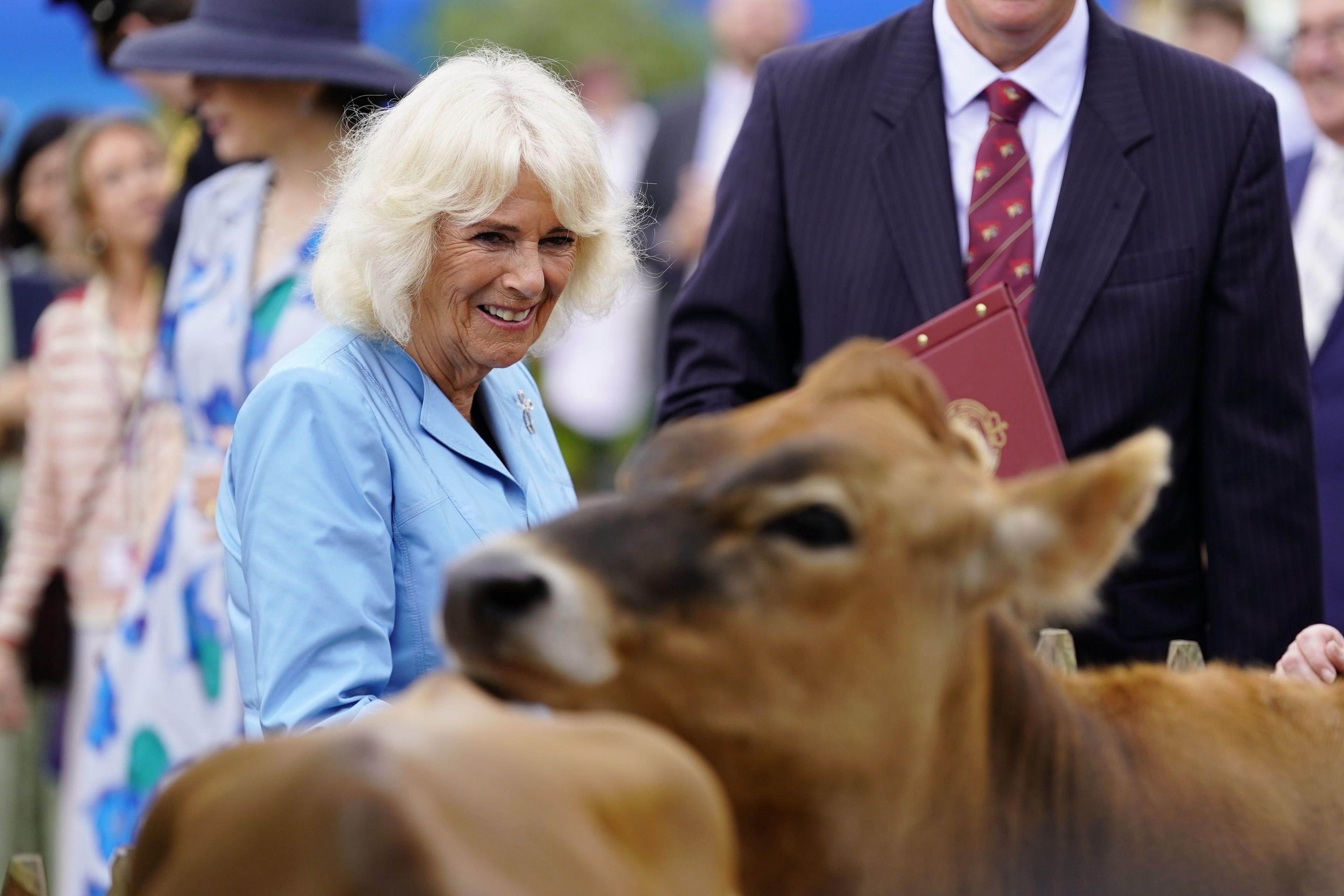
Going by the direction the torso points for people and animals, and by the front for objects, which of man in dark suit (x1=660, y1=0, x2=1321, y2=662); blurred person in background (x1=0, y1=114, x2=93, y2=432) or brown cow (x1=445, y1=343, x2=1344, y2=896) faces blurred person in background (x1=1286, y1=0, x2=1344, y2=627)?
blurred person in background (x1=0, y1=114, x2=93, y2=432)

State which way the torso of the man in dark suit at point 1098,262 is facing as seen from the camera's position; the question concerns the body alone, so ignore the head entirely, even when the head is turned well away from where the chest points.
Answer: toward the camera

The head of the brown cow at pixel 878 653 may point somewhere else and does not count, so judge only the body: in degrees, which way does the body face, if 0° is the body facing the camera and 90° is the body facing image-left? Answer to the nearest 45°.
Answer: approximately 90°

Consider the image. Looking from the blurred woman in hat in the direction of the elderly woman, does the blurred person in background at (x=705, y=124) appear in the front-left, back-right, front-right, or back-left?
back-left

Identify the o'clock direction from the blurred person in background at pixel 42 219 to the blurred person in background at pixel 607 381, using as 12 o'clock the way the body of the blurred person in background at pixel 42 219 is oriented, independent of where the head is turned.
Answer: the blurred person in background at pixel 607 381 is roughly at 10 o'clock from the blurred person in background at pixel 42 219.

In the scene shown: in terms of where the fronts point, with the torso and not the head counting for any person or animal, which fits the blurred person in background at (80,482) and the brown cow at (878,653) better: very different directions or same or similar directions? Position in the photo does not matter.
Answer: very different directions

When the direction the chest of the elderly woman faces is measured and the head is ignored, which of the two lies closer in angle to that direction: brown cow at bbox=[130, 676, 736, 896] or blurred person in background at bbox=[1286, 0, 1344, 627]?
the brown cow

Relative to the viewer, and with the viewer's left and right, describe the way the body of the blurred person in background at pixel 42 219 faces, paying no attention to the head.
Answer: facing the viewer and to the right of the viewer

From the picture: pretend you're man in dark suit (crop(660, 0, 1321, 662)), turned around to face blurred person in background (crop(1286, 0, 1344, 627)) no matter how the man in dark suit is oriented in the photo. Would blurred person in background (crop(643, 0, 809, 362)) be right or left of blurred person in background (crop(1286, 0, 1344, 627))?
left

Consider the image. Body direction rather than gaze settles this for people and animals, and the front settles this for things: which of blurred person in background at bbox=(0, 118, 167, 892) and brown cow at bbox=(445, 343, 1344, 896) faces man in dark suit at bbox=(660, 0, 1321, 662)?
the blurred person in background

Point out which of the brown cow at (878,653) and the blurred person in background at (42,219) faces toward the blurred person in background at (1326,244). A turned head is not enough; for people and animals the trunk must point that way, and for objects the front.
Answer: the blurred person in background at (42,219)

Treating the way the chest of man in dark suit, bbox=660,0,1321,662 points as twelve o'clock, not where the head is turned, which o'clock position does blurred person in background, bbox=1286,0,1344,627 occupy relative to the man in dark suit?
The blurred person in background is roughly at 7 o'clock from the man in dark suit.

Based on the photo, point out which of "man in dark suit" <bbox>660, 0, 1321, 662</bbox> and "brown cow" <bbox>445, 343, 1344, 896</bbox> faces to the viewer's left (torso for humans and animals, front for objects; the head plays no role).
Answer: the brown cow

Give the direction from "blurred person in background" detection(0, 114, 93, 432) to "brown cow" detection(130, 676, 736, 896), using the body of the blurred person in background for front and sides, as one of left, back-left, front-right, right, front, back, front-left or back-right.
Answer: front-right
